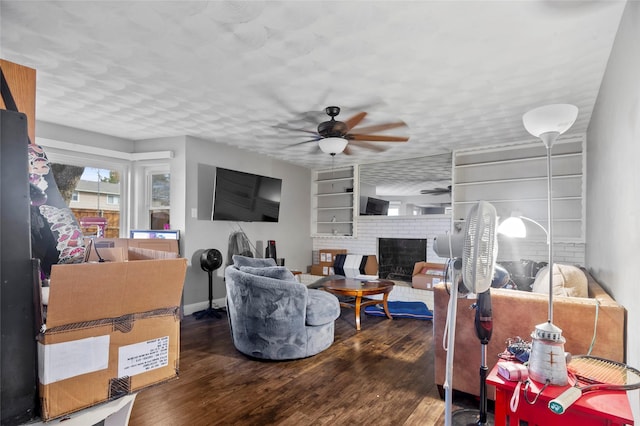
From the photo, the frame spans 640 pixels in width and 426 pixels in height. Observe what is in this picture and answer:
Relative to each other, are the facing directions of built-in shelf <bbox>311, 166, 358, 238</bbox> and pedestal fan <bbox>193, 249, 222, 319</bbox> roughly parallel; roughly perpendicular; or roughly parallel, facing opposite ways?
roughly perpendicular

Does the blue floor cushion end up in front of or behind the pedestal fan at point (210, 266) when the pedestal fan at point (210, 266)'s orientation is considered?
in front

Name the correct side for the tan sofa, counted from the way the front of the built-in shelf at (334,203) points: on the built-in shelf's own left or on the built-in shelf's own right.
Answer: on the built-in shelf's own left

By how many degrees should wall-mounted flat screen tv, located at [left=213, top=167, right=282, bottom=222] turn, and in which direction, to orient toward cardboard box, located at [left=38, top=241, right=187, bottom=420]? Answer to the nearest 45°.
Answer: approximately 45° to its right

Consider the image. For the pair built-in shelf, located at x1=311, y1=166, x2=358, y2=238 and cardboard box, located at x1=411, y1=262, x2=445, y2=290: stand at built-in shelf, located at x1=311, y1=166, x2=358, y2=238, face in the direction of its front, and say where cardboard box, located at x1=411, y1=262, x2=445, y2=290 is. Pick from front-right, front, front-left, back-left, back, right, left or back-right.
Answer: left

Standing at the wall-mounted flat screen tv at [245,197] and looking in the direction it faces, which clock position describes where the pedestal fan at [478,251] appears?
The pedestal fan is roughly at 1 o'clock from the wall-mounted flat screen tv.

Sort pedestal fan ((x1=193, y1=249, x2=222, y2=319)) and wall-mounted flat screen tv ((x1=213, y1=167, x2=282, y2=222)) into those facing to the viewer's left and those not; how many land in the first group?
0

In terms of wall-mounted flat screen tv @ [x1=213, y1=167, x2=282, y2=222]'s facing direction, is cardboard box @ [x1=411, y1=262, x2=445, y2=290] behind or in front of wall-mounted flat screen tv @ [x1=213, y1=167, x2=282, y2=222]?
in front

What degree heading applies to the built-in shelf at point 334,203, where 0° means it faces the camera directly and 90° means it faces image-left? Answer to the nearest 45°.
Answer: approximately 45°
